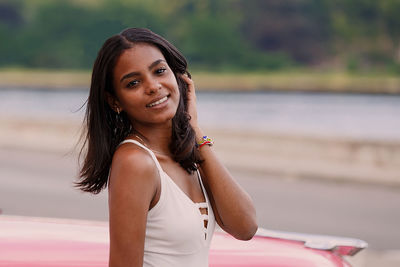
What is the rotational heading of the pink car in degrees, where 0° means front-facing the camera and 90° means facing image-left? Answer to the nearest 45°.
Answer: approximately 90°

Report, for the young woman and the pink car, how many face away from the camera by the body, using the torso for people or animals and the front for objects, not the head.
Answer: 0

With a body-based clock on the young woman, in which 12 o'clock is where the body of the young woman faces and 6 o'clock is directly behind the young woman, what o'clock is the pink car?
The pink car is roughly at 7 o'clock from the young woman.

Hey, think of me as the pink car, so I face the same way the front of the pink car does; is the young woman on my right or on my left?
on my right
